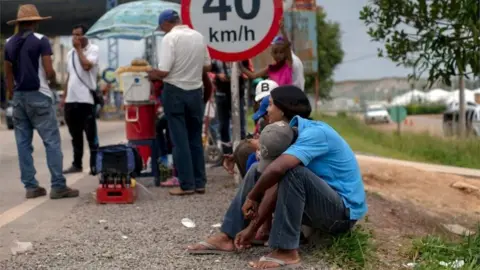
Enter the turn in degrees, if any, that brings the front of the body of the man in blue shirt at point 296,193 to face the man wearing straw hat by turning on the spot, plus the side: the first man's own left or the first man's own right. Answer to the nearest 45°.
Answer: approximately 45° to the first man's own right

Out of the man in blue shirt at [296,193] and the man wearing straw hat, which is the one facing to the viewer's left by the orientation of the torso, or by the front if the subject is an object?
the man in blue shirt

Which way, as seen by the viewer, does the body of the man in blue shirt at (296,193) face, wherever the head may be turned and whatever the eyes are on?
to the viewer's left

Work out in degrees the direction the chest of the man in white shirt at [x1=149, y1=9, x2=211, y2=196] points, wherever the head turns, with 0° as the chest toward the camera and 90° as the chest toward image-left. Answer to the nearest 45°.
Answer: approximately 135°

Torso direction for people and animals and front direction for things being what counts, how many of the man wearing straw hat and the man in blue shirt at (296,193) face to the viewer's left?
1

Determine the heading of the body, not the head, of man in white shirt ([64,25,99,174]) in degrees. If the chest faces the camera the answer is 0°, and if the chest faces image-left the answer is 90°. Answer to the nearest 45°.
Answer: approximately 45°

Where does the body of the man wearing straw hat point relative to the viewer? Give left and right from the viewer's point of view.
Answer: facing away from the viewer and to the right of the viewer
